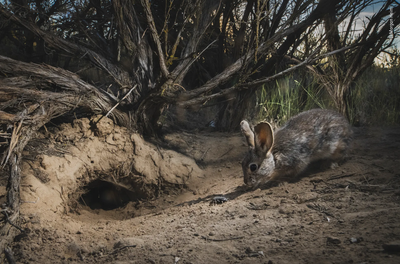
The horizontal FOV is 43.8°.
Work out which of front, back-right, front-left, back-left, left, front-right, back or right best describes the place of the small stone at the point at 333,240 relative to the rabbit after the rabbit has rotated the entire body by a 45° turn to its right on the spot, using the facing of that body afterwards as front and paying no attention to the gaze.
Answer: left

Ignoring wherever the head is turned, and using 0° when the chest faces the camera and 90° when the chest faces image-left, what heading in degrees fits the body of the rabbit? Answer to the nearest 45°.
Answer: approximately 45°

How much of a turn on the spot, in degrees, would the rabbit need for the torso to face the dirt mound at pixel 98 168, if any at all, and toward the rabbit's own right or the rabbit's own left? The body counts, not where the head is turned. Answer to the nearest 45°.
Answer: approximately 45° to the rabbit's own right

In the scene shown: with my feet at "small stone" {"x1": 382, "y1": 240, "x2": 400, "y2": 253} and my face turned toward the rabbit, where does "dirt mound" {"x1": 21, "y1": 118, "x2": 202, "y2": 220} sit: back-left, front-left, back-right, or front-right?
front-left
